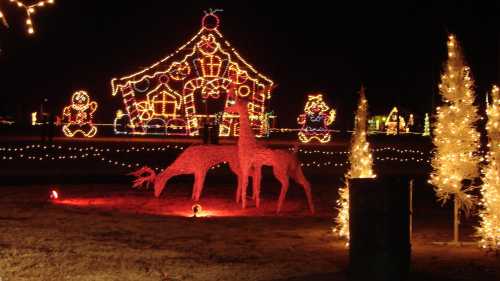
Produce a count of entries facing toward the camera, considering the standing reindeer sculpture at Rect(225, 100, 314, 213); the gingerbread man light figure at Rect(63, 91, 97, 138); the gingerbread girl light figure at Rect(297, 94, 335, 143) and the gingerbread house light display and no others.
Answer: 3

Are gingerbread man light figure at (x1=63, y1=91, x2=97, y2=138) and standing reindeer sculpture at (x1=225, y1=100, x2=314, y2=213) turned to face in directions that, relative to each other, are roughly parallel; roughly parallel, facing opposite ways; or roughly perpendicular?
roughly perpendicular

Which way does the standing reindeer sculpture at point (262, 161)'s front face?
to the viewer's left

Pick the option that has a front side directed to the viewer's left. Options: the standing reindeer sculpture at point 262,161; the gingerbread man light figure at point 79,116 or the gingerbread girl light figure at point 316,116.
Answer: the standing reindeer sculpture

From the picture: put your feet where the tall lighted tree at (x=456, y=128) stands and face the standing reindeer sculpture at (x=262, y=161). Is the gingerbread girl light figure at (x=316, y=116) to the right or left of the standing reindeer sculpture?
right

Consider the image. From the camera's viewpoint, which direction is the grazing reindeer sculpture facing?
to the viewer's left

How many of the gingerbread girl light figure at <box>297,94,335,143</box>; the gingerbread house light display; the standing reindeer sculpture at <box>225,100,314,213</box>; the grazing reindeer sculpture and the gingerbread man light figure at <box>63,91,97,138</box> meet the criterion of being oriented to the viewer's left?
2

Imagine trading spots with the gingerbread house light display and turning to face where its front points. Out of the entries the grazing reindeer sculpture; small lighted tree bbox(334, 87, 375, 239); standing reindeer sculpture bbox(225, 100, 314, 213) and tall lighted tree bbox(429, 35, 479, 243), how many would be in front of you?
4

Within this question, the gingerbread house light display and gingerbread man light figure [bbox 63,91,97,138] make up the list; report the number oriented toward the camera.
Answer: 2

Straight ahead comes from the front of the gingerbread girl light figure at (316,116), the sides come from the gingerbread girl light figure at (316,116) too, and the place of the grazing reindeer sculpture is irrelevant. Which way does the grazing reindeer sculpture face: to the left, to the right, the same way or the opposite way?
to the right

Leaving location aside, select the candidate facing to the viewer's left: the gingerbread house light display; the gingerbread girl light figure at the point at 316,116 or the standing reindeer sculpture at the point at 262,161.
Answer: the standing reindeer sculpture

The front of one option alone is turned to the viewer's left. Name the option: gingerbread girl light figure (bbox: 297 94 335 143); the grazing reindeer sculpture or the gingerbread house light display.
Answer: the grazing reindeer sculpture
